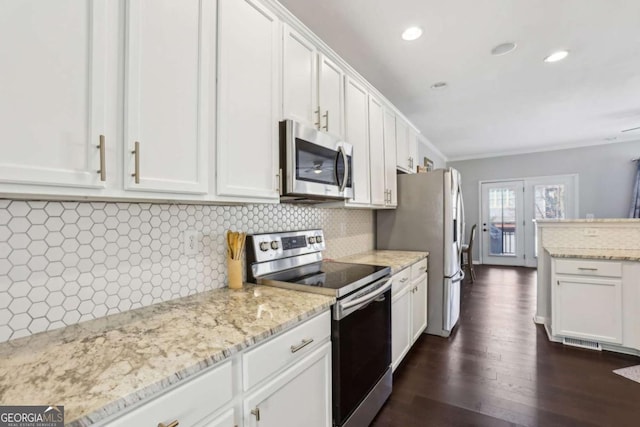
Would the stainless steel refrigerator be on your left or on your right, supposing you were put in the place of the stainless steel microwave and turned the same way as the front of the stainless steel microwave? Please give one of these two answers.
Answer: on your left

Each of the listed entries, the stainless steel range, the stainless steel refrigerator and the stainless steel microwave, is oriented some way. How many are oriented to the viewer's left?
0

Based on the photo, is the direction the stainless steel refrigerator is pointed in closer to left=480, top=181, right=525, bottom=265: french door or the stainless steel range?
the french door

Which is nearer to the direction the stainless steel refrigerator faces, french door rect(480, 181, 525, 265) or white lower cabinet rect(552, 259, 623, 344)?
the white lower cabinet

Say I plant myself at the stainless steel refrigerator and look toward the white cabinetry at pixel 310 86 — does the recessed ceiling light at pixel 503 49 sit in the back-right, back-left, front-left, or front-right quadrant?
front-left

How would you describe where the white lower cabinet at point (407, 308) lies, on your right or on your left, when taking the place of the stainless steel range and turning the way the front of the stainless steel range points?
on your left

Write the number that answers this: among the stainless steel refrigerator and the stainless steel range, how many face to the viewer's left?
0

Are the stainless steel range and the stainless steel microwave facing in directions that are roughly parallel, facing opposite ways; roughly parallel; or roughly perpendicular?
roughly parallel

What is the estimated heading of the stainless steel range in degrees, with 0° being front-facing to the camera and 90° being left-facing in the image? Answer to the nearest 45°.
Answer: approximately 315°

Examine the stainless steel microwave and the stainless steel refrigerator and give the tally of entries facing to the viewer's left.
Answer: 0

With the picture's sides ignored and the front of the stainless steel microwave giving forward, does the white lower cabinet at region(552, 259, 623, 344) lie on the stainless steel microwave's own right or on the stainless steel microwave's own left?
on the stainless steel microwave's own left

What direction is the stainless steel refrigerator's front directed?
to the viewer's right

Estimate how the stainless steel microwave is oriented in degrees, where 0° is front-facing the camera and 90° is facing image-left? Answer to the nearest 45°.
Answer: approximately 315°

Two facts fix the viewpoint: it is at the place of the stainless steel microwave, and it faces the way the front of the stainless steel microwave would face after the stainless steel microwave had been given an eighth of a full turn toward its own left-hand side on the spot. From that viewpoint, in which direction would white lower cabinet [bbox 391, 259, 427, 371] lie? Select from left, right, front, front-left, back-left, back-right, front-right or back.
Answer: front-left

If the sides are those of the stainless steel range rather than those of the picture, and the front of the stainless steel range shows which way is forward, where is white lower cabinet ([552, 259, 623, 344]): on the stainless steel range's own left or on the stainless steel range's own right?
on the stainless steel range's own left
